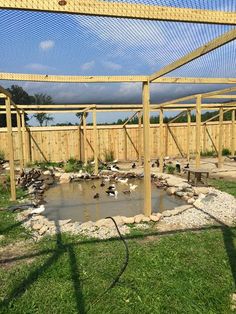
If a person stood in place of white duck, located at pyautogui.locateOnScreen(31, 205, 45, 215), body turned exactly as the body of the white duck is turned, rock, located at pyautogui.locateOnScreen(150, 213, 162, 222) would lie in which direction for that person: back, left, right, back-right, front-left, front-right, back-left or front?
front-right

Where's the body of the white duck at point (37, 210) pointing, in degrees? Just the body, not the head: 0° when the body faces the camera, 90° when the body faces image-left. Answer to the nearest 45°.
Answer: approximately 270°

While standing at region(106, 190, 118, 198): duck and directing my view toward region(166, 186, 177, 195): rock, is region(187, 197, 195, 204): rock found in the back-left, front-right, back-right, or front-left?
front-right

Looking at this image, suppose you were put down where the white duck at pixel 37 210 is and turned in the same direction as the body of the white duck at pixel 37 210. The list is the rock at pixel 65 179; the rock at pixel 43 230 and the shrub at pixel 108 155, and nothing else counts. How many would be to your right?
1

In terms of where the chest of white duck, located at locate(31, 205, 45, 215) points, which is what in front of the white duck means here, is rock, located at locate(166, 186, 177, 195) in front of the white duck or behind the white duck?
in front

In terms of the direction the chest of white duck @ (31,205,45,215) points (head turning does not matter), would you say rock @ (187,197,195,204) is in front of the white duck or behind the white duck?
in front

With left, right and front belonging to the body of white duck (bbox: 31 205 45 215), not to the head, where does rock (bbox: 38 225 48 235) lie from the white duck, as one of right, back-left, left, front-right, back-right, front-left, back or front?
right
